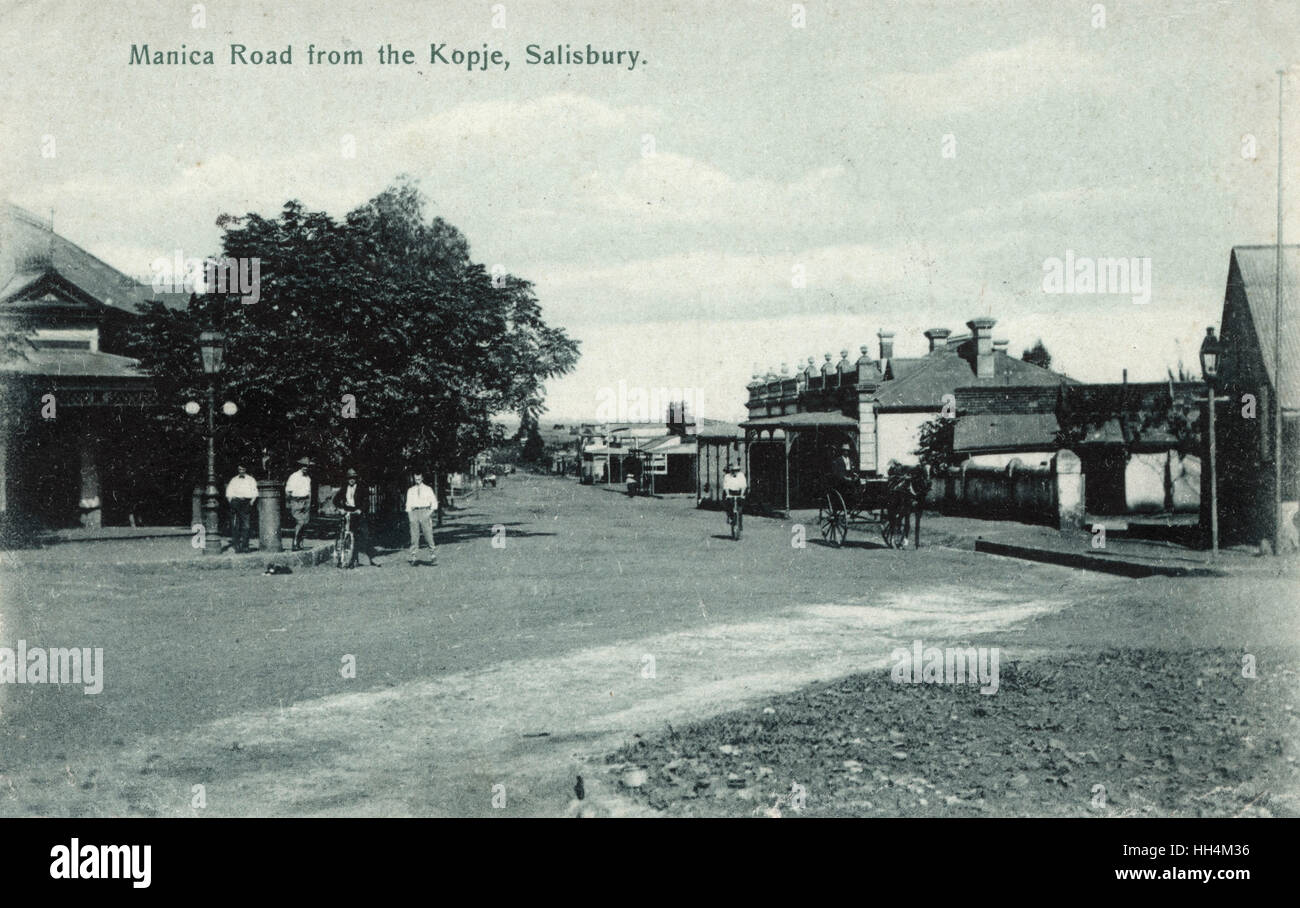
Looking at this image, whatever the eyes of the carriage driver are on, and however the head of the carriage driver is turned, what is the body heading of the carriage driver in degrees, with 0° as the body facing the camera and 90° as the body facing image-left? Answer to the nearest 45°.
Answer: approximately 315°

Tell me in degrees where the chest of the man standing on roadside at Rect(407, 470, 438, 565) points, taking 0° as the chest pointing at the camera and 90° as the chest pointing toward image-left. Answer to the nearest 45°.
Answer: approximately 0°

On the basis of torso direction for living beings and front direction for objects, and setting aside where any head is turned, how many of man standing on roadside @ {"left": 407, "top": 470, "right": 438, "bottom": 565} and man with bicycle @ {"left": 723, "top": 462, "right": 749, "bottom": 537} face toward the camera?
2

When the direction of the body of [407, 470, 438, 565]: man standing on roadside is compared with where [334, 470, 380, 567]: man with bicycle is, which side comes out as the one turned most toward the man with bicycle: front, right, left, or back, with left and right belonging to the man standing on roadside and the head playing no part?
right

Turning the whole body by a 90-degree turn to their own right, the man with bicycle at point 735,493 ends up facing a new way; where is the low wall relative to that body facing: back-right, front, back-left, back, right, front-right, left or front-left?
back-right

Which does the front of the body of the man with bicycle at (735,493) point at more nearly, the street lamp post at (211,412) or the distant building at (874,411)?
the street lamp post

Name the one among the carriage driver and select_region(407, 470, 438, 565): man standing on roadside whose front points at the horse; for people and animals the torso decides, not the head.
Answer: the carriage driver

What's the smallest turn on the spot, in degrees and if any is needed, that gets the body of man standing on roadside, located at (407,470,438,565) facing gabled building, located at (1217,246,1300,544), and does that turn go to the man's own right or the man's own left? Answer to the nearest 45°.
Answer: approximately 90° to the man's own left
